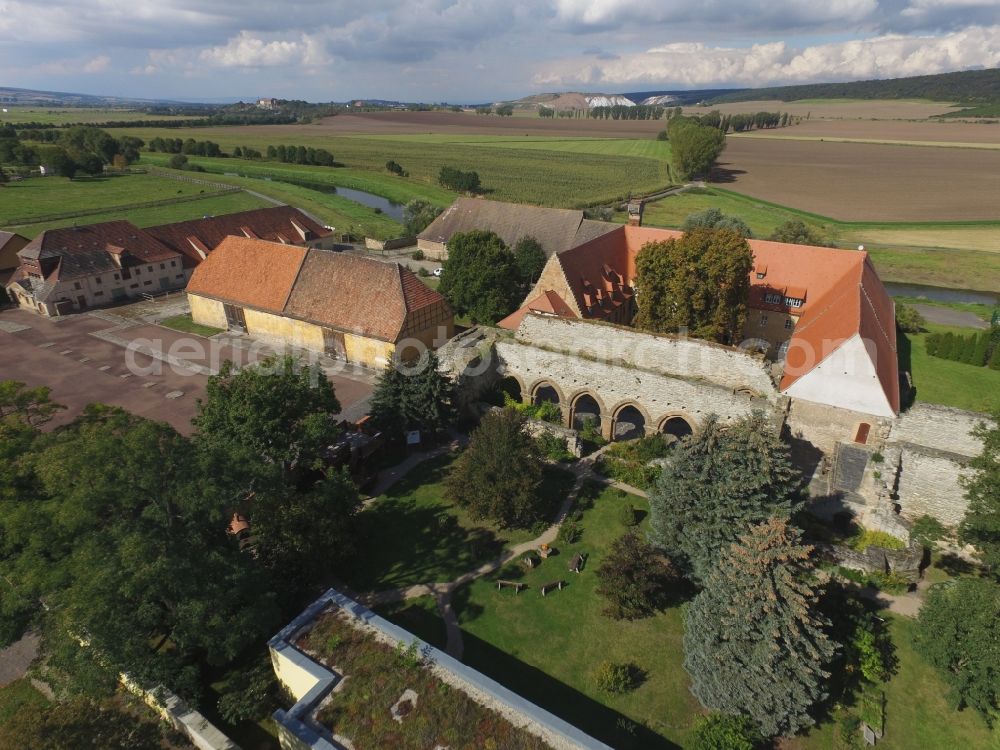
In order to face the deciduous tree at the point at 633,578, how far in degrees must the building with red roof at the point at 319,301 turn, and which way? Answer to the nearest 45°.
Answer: approximately 45° to its left

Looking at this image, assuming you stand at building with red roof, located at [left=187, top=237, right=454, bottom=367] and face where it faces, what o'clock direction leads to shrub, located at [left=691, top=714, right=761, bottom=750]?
The shrub is roughly at 10 o'clock from the building with red roof.

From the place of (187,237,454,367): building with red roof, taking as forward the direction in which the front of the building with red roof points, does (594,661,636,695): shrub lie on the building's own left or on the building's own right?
on the building's own left

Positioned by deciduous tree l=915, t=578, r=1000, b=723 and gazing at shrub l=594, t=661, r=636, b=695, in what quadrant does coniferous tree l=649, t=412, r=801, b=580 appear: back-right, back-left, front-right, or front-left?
front-right

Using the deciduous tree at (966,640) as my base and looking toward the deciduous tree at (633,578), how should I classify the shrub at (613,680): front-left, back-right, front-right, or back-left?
front-left

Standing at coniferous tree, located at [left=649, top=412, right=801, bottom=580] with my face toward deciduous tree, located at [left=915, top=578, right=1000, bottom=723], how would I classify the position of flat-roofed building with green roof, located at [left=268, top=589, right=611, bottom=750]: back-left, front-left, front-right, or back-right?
back-right

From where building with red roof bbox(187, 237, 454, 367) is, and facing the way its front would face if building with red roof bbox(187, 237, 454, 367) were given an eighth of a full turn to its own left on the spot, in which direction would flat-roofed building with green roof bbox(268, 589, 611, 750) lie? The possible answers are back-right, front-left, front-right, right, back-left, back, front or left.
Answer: front

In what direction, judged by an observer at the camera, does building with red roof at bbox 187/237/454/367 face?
facing the viewer and to the left of the viewer

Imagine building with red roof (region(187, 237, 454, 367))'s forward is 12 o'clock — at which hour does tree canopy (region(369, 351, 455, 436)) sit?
The tree canopy is roughly at 10 o'clock from the building with red roof.

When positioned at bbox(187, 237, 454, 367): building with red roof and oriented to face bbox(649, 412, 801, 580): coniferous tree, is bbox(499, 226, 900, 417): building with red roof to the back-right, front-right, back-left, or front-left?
front-left

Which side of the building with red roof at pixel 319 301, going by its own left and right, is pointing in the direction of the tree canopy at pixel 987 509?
left
